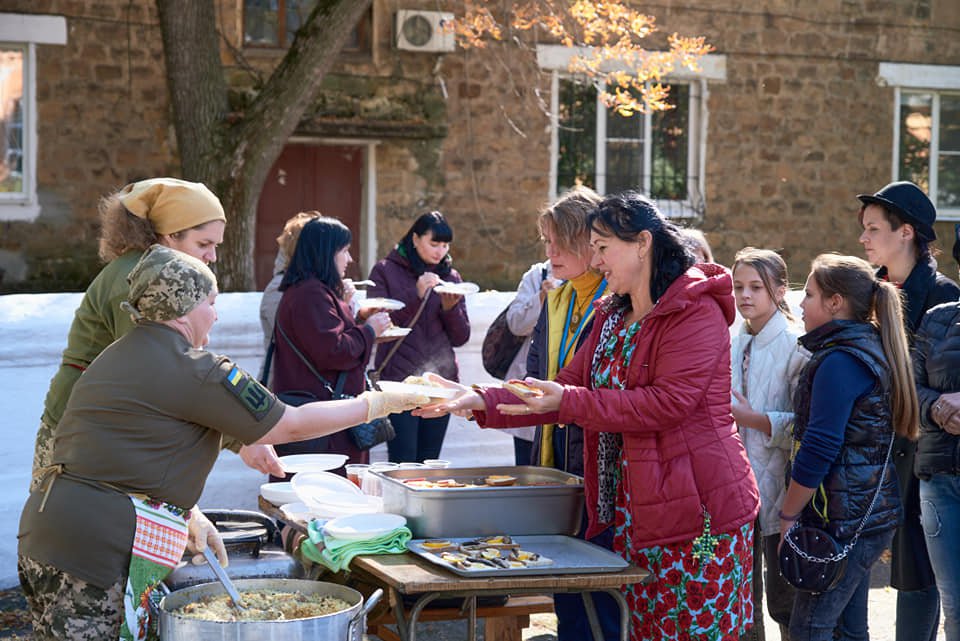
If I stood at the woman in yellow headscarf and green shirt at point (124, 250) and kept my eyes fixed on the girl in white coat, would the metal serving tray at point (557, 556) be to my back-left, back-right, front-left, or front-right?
front-right

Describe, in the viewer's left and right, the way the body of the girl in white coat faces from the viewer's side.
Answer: facing the viewer and to the left of the viewer

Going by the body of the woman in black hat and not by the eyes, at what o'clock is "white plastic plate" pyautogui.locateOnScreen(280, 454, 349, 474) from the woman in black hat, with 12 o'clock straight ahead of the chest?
The white plastic plate is roughly at 11 o'clock from the woman in black hat.

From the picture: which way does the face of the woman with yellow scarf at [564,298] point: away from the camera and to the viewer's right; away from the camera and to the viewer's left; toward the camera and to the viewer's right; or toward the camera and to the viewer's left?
toward the camera and to the viewer's left

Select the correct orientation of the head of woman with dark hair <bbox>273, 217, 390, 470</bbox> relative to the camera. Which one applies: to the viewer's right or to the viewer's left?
to the viewer's right

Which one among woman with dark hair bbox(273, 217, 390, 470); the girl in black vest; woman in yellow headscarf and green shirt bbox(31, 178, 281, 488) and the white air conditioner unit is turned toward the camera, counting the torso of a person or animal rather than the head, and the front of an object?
the white air conditioner unit

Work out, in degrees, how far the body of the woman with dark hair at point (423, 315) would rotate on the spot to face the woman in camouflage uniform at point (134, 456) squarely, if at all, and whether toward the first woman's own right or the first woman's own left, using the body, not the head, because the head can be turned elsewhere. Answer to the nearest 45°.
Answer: approximately 45° to the first woman's own right

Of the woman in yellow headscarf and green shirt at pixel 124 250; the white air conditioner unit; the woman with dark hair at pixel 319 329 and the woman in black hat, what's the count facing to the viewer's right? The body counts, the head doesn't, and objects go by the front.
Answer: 2

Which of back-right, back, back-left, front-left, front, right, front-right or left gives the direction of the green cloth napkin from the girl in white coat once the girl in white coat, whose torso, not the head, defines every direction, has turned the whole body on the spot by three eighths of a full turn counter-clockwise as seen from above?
back-right

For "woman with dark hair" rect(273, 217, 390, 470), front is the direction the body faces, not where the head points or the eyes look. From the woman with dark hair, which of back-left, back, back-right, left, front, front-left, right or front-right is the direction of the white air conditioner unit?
left

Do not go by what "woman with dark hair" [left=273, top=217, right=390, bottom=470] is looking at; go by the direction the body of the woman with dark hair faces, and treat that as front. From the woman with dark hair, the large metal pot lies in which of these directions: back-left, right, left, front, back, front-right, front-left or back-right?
right

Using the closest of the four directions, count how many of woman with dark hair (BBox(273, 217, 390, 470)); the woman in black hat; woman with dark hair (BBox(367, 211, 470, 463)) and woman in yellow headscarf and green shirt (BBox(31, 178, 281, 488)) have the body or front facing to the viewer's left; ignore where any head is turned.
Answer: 1

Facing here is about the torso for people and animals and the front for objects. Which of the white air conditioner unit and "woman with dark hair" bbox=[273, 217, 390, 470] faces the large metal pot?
the white air conditioner unit

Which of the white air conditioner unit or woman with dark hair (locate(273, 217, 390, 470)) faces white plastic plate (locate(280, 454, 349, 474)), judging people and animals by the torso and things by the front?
the white air conditioner unit

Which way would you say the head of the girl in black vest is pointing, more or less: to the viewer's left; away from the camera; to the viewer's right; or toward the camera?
to the viewer's left

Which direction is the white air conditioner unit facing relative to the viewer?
toward the camera

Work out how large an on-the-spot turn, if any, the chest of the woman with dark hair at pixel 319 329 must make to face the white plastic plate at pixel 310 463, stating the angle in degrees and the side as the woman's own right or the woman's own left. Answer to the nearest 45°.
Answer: approximately 90° to the woman's own right
